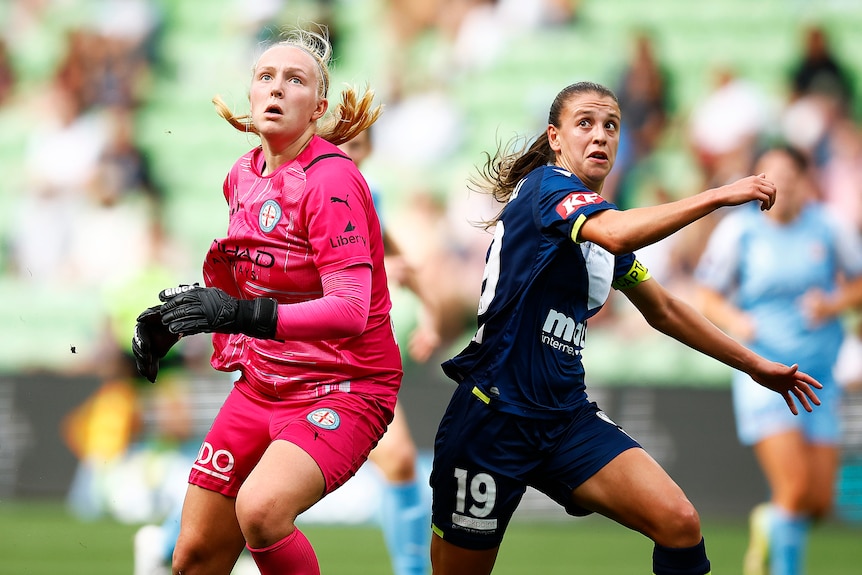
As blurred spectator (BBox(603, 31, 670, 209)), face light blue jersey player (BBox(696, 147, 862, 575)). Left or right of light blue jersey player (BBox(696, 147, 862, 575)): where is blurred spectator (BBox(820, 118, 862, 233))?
left

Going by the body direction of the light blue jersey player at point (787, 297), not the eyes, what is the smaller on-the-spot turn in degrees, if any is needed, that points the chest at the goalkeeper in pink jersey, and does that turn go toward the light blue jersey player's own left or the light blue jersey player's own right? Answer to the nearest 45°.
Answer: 0° — they already face them

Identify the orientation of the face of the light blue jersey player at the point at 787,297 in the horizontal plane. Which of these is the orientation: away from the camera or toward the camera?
toward the camera

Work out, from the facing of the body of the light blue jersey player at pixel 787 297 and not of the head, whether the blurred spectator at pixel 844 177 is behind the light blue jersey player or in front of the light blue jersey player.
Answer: behind

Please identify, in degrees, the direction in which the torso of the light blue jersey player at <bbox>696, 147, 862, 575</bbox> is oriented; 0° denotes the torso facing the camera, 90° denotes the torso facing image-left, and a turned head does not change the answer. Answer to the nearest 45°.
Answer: approximately 0°

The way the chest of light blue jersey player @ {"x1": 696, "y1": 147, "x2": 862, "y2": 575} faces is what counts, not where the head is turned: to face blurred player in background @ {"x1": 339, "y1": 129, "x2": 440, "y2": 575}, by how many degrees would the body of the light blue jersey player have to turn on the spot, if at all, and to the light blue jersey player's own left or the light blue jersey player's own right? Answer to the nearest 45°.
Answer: approximately 45° to the light blue jersey player's own right

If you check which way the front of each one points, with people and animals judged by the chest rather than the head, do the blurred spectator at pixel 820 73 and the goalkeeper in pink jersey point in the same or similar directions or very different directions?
same or similar directions

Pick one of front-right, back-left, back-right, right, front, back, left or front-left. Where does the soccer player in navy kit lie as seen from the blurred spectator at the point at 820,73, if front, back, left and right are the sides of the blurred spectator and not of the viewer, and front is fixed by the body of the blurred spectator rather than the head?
front

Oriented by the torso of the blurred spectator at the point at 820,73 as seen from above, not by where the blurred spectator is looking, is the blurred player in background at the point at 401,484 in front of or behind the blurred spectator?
in front

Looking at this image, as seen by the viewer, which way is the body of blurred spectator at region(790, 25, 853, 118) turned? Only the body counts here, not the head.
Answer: toward the camera

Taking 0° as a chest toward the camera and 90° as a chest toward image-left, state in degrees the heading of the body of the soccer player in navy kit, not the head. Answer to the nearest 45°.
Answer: approximately 270°

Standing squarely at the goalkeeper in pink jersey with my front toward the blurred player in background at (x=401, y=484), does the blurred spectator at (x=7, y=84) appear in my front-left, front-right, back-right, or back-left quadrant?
front-left

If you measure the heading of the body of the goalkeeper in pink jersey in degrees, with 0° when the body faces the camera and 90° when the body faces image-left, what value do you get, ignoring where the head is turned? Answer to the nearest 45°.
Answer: approximately 45°

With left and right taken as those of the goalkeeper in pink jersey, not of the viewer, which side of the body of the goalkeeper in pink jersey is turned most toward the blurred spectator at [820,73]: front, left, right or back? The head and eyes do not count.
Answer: back

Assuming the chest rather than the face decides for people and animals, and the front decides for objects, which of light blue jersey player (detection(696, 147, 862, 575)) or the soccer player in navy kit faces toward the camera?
the light blue jersey player
